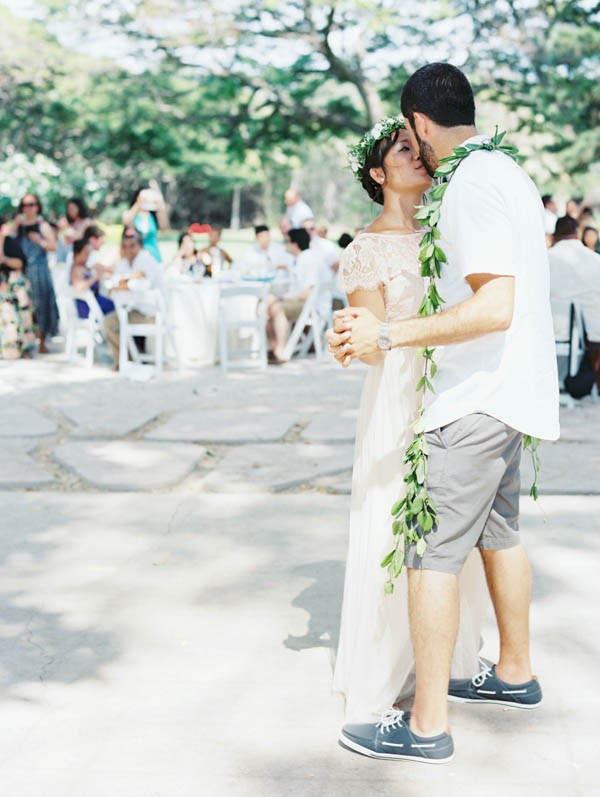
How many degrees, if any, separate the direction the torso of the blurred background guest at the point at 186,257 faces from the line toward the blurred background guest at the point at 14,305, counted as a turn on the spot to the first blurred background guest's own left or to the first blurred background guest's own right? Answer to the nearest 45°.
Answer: approximately 45° to the first blurred background guest's own right

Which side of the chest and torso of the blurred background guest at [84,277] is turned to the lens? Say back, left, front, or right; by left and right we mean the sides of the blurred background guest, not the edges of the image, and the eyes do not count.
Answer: right

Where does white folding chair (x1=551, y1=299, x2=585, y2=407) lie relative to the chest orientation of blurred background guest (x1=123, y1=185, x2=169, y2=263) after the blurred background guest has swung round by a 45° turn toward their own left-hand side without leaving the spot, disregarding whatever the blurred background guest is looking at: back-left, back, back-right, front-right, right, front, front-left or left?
front

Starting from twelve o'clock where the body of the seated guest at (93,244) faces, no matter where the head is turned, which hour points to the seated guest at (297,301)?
the seated guest at (297,301) is roughly at 11 o'clock from the seated guest at (93,244).

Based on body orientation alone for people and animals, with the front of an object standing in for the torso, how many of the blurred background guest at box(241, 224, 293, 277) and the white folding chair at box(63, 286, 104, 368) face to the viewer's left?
0

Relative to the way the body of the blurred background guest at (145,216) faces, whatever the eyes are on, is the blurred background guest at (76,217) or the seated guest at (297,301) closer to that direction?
the seated guest

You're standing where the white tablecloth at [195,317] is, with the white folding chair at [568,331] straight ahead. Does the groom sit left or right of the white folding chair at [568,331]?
right

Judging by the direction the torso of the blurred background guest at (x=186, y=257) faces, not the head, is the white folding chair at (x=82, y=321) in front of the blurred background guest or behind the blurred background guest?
in front

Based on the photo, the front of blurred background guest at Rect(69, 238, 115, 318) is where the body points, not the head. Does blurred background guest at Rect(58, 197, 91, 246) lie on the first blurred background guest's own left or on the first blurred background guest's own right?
on the first blurred background guest's own left

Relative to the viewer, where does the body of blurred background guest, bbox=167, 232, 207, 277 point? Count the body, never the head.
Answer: toward the camera

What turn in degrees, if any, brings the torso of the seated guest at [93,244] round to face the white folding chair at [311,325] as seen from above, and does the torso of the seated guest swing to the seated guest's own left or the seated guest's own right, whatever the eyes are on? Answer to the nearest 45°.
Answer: approximately 45° to the seated guest's own left

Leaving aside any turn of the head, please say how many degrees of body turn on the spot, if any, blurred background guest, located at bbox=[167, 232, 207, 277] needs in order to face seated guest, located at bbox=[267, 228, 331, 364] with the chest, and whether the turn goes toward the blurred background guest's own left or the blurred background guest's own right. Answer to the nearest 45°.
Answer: approximately 45° to the blurred background guest's own left

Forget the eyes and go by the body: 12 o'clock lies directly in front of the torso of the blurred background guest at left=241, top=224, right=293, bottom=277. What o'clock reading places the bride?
The bride is roughly at 12 o'clock from the blurred background guest.

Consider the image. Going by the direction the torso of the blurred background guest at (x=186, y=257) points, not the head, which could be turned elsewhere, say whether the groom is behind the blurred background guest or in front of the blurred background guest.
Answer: in front

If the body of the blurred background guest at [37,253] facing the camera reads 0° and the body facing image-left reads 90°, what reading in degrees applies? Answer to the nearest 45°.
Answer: approximately 0°

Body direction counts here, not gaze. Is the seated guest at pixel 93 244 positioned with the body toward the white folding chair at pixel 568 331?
yes

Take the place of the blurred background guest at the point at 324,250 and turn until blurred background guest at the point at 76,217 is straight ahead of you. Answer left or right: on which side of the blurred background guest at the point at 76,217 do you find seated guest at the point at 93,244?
left
